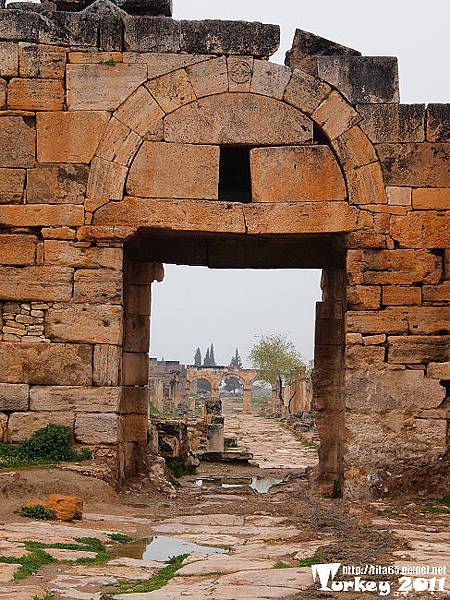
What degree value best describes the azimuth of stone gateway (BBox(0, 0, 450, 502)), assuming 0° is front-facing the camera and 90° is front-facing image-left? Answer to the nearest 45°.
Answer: approximately 0°
